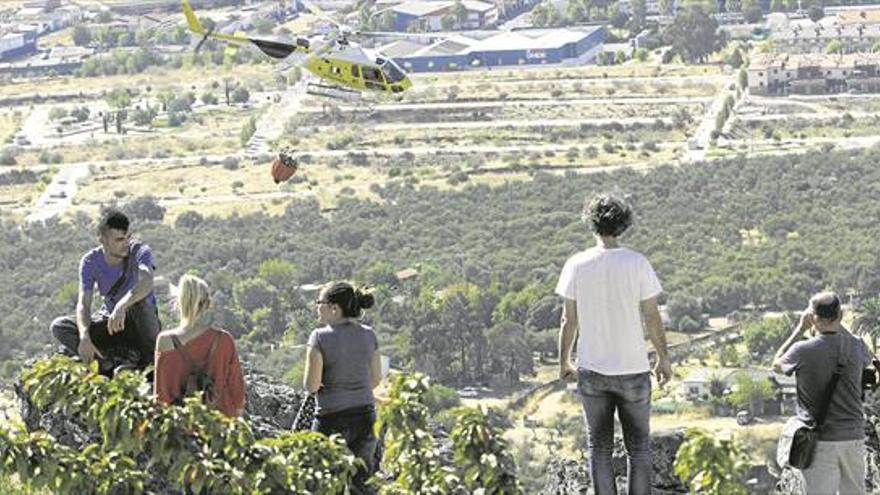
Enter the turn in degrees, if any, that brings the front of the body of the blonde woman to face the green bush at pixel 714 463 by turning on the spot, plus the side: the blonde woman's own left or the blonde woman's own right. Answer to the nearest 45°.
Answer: approximately 135° to the blonde woman's own right

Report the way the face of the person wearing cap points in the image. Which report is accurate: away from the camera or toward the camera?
away from the camera

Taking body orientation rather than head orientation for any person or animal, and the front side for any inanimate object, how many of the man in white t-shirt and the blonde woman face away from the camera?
2

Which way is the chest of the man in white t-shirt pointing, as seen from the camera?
away from the camera

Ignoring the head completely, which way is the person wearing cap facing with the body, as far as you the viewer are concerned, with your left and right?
facing away from the viewer and to the left of the viewer

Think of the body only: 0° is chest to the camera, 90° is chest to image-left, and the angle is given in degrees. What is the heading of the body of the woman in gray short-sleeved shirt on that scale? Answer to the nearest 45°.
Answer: approximately 135°

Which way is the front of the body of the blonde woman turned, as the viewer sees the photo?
away from the camera

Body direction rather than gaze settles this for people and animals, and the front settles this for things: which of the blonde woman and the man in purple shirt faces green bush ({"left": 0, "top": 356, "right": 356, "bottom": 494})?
the man in purple shirt

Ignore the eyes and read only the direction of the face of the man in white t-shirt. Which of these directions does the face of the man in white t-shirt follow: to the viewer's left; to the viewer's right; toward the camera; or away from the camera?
away from the camera

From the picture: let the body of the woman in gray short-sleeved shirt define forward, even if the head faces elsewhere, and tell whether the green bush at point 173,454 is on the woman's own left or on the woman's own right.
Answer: on the woman's own left

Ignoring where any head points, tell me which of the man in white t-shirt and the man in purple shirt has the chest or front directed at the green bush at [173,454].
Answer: the man in purple shirt

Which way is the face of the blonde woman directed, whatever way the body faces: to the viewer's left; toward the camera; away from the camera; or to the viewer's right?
away from the camera
